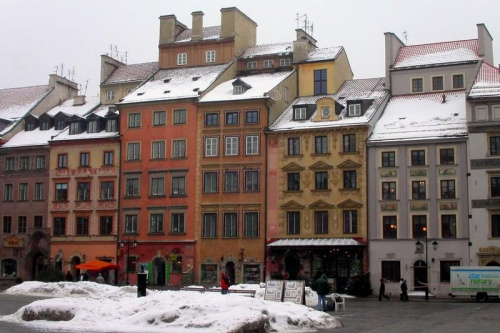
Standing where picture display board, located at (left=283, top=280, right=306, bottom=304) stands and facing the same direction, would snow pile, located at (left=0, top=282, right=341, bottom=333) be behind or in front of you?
in front

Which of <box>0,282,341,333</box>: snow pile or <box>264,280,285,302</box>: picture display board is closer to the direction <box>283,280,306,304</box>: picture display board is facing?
the snow pile

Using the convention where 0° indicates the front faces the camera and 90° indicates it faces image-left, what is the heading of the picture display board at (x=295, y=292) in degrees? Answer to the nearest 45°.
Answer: approximately 0°

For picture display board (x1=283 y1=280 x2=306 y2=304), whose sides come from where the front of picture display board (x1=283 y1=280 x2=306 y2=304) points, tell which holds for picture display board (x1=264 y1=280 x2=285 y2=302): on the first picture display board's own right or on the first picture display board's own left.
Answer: on the first picture display board's own right
